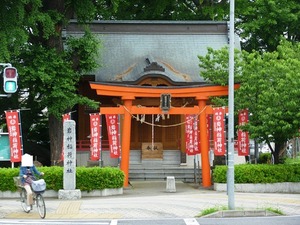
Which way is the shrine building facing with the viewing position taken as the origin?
facing the viewer

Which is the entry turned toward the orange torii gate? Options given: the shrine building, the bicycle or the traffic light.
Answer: the shrine building

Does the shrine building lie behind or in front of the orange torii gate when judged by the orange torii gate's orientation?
behind

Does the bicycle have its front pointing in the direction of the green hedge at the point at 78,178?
no

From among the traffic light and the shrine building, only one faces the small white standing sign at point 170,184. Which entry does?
the shrine building

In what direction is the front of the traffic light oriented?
toward the camera

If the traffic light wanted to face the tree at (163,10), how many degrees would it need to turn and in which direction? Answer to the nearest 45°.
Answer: approximately 135° to its left

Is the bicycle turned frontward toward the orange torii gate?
no

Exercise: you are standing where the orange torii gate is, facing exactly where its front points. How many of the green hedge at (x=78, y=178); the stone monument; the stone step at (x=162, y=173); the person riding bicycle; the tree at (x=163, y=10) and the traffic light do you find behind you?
2

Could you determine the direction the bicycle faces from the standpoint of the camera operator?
facing the viewer and to the right of the viewer

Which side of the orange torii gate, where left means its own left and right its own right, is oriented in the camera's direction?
front

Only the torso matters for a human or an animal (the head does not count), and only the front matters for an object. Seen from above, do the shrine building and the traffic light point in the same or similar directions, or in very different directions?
same or similar directions

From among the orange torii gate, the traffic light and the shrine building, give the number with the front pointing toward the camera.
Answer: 3

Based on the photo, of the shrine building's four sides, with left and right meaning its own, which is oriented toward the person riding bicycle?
front

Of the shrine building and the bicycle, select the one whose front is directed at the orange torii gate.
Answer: the shrine building

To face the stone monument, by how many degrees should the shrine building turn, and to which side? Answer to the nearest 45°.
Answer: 0° — it already faces it

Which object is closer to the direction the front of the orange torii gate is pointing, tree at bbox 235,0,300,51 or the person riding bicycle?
the person riding bicycle

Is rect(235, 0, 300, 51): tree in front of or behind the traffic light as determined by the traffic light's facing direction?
behind

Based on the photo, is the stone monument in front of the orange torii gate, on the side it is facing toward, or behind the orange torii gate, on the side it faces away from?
in front

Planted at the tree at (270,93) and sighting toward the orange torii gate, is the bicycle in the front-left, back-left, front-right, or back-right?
front-left
